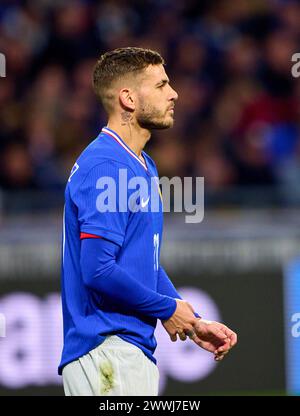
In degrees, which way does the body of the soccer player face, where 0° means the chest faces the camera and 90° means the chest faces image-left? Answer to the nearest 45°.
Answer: approximately 270°

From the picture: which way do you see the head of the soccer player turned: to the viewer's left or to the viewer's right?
to the viewer's right
